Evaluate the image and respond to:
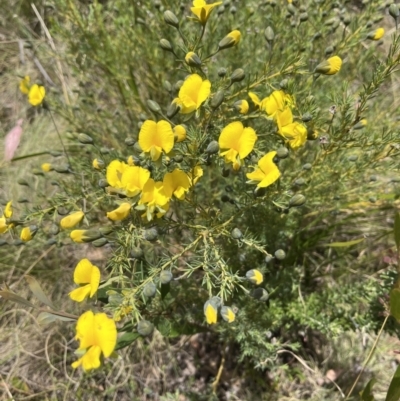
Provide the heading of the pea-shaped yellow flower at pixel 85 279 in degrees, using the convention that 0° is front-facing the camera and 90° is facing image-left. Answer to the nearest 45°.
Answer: approximately 45°

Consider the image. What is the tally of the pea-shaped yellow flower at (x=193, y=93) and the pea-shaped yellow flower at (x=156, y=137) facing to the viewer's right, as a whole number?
0

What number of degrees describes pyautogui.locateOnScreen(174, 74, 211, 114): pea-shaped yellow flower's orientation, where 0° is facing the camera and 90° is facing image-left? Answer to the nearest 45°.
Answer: approximately 45°

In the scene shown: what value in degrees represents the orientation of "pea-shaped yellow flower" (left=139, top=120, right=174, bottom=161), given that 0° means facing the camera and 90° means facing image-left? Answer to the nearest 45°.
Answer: approximately 0°
